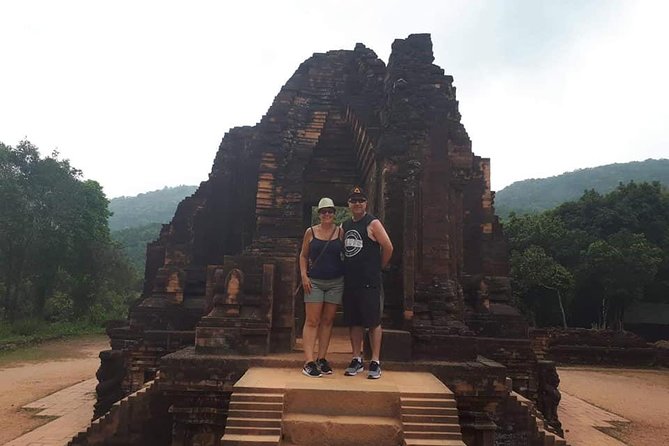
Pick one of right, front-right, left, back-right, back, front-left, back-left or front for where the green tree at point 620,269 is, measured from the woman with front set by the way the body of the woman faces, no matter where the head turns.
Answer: back-left

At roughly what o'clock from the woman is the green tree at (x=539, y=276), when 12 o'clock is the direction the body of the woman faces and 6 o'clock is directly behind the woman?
The green tree is roughly at 7 o'clock from the woman.

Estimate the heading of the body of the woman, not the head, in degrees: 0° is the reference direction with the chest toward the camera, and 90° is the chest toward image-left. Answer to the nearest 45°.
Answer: approximately 0°

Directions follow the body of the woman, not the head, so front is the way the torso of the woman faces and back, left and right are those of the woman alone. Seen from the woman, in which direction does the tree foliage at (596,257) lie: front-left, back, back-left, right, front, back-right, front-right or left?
back-left

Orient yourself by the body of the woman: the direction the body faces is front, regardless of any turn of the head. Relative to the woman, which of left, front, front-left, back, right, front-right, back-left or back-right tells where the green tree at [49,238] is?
back-right
